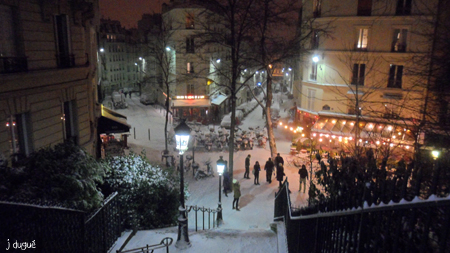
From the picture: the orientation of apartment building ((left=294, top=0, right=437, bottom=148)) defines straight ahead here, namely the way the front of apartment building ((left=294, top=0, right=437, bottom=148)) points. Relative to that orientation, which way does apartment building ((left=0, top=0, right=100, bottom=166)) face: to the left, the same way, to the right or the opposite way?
to the left

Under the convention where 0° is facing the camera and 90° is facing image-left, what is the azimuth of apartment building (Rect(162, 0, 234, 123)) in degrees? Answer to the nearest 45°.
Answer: approximately 0°

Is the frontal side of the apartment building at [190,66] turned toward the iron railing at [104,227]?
yes

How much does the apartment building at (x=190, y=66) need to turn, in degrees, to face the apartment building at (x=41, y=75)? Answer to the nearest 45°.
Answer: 0° — it already faces it

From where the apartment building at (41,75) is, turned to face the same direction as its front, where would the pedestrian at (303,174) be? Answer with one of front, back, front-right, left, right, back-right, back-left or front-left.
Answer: front-left

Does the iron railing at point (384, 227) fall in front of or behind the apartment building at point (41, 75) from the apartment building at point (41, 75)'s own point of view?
in front

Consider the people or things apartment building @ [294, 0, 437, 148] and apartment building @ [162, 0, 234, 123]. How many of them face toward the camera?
2

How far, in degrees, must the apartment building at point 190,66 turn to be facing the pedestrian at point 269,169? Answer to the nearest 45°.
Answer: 0° — it already faces them

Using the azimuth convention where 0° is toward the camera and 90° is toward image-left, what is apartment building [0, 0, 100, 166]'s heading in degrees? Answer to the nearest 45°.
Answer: approximately 315°

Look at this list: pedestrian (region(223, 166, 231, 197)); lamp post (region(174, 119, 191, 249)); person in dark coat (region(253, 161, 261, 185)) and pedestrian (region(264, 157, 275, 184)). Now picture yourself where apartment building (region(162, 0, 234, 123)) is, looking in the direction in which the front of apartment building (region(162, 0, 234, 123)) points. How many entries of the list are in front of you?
4

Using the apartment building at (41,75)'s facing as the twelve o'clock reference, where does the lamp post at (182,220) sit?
The lamp post is roughly at 12 o'clock from the apartment building.

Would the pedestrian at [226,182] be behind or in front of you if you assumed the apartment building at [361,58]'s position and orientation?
in front
